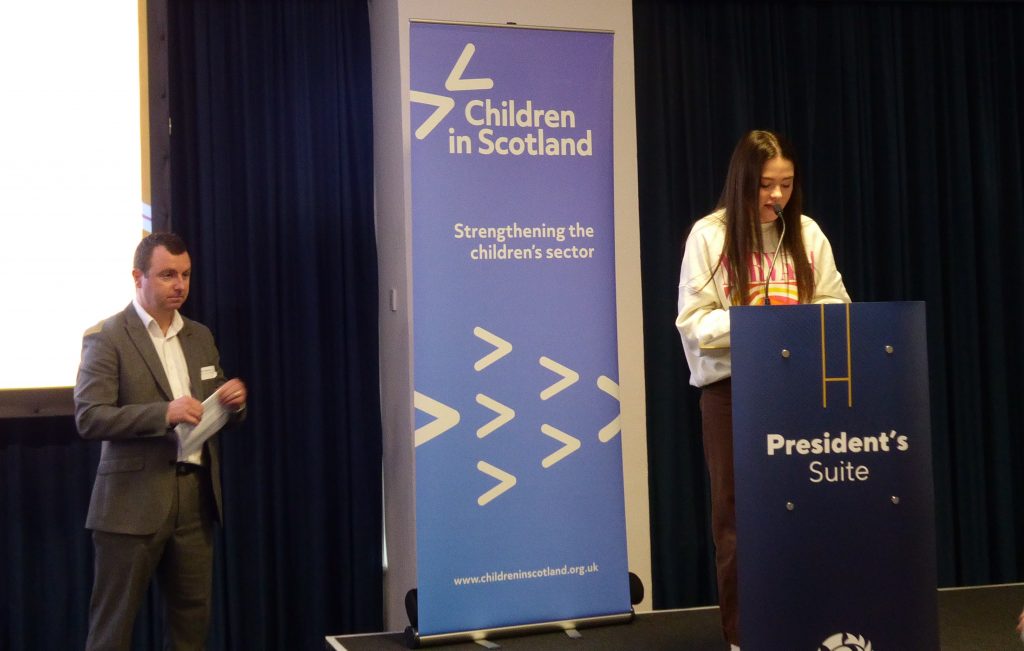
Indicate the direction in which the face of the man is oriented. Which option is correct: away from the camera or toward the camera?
toward the camera

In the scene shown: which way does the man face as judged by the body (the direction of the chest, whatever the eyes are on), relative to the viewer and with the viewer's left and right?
facing the viewer and to the right of the viewer

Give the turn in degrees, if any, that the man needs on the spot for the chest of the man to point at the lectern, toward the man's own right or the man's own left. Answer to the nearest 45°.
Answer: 0° — they already face it

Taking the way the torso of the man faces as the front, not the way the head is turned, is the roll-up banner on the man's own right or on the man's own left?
on the man's own left

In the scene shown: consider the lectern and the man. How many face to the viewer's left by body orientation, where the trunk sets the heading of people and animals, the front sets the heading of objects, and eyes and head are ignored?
0

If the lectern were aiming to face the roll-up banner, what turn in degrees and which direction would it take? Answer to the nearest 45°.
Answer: approximately 135° to its right

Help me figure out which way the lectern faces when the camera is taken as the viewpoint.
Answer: facing the viewer

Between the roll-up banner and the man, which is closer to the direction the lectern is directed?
the man

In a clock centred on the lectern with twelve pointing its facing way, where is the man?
The man is roughly at 3 o'clock from the lectern.
